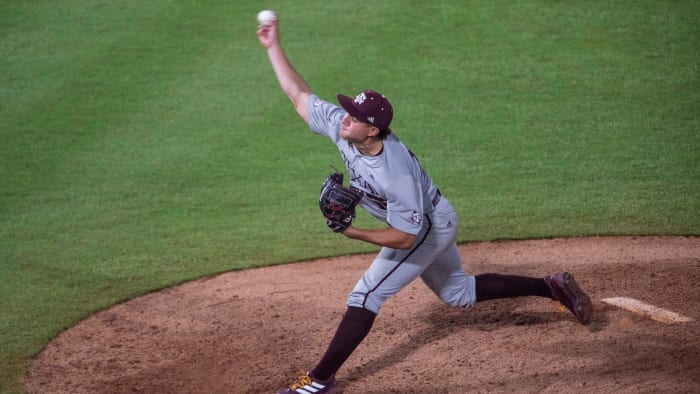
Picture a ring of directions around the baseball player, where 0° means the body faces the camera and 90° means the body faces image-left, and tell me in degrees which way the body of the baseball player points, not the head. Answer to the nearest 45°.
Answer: approximately 90°
